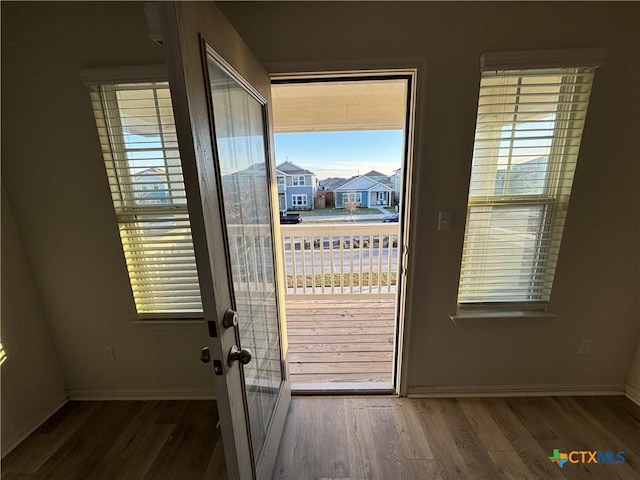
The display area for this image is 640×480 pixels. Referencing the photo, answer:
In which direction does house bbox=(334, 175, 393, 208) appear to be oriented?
toward the camera

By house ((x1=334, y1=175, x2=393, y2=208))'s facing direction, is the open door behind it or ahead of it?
ahead

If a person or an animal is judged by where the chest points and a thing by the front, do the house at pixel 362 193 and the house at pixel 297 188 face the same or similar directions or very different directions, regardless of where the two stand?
same or similar directions

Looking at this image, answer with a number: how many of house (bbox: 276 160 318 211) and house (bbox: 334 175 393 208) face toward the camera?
2

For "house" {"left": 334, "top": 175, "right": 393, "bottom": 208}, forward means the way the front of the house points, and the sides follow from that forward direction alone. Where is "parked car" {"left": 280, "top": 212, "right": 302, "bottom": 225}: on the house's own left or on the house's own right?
on the house's own right

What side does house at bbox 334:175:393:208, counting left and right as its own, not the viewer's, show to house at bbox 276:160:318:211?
right

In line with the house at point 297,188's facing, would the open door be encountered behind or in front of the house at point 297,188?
in front

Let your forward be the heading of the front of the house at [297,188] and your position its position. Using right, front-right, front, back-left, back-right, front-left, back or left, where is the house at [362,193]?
left
